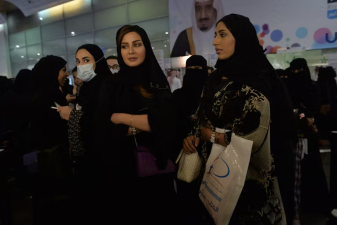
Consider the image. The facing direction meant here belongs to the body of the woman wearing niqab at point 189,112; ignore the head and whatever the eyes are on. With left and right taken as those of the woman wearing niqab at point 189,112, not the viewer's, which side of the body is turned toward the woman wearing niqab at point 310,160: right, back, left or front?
left

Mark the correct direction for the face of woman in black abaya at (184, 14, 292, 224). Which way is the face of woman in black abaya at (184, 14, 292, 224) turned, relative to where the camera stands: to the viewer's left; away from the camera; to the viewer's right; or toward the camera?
to the viewer's left
